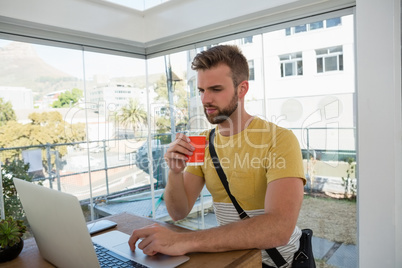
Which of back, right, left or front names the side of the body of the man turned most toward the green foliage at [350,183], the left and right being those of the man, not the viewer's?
back

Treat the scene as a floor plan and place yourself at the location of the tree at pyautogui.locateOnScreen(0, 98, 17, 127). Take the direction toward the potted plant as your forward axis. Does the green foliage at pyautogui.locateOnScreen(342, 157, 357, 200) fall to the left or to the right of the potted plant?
left

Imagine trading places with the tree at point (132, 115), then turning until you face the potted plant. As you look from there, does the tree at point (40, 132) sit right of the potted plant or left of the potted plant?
right

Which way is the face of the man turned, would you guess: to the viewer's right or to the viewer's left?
to the viewer's left

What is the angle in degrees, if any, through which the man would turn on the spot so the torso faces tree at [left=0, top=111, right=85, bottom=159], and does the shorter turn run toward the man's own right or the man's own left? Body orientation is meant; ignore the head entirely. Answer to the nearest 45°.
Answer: approximately 90° to the man's own right

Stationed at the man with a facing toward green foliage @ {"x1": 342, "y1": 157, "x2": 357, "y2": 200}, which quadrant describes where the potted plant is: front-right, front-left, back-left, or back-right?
back-left

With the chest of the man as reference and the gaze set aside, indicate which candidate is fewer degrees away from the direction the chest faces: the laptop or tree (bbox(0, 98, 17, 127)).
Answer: the laptop

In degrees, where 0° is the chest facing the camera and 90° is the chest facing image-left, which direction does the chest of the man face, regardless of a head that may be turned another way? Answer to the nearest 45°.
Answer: approximately 45°
